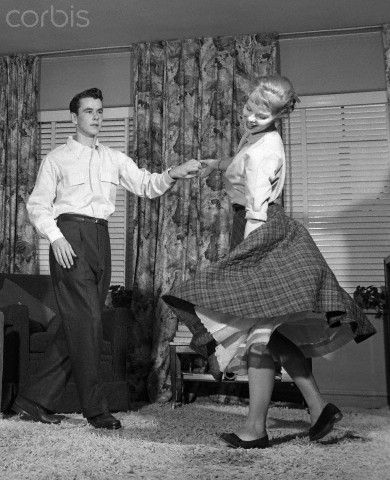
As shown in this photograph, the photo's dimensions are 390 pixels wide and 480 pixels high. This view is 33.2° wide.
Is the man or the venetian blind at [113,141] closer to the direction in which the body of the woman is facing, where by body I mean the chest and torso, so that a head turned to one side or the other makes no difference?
the man

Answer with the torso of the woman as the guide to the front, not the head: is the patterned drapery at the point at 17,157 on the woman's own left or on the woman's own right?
on the woman's own right

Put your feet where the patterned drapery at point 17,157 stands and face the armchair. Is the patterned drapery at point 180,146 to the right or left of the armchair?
left

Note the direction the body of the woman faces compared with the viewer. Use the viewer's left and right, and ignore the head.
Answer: facing to the left of the viewer

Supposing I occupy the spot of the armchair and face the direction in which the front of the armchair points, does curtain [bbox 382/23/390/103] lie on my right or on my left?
on my left

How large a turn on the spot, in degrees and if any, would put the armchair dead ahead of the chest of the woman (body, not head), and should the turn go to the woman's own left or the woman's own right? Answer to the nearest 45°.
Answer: approximately 45° to the woman's own right

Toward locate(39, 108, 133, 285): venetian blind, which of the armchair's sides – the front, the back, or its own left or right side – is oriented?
back

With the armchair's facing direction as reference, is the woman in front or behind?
in front

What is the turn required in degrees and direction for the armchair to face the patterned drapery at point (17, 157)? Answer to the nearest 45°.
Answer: approximately 180°

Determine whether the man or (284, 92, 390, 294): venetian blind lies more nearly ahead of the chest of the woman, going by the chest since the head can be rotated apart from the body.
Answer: the man

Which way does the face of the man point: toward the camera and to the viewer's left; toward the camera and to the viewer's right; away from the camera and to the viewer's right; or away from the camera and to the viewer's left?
toward the camera and to the viewer's right

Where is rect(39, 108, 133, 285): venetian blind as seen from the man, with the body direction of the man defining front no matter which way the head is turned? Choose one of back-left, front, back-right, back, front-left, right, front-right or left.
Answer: back-left

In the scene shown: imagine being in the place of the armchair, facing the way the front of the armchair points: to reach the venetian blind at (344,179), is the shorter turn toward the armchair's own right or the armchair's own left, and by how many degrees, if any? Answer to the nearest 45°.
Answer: approximately 90° to the armchair's own left

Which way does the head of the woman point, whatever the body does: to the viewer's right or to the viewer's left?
to the viewer's left

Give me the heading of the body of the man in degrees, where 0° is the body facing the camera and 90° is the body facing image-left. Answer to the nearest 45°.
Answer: approximately 315°
